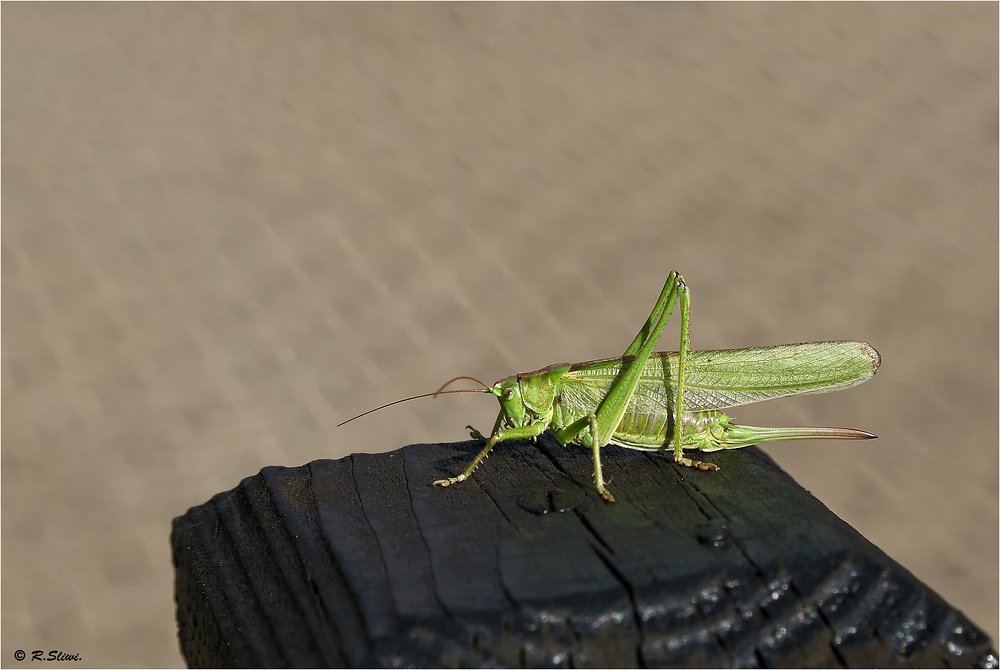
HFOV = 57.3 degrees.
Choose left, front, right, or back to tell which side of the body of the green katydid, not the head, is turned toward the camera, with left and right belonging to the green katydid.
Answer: left
